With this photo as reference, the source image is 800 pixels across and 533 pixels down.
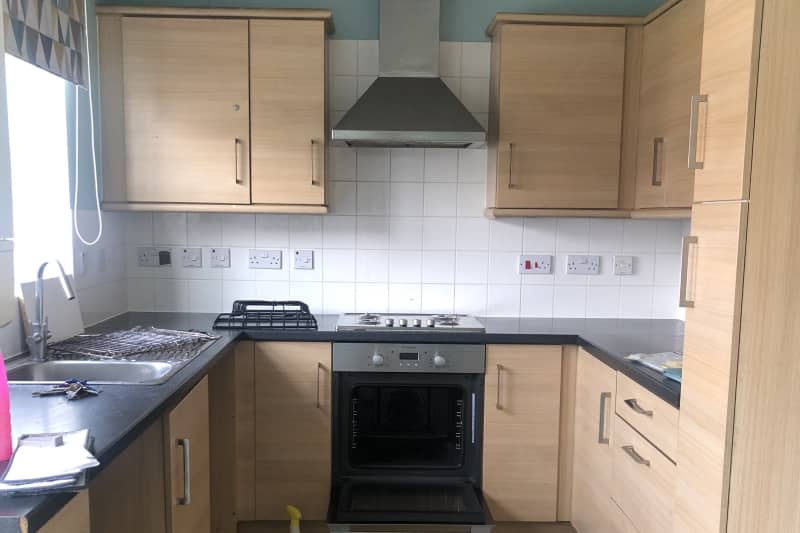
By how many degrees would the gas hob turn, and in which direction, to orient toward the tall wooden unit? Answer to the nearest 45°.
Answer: approximately 45° to its left

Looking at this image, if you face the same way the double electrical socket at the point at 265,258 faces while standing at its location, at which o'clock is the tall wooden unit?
The tall wooden unit is roughly at 11 o'clock from the double electrical socket.

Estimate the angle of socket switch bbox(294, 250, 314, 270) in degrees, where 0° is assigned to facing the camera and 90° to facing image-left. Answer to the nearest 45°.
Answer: approximately 0°

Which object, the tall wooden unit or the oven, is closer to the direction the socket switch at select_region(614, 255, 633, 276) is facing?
the tall wooden unit

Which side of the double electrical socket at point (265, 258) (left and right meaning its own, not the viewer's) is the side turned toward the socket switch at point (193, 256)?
right

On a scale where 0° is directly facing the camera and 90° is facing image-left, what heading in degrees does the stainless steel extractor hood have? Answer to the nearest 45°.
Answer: approximately 0°

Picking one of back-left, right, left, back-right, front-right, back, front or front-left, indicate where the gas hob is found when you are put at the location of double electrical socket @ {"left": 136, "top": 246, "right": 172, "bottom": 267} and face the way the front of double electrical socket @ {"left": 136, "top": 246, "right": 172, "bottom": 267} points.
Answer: front-left

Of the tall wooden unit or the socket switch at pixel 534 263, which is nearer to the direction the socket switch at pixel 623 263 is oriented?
the tall wooden unit
